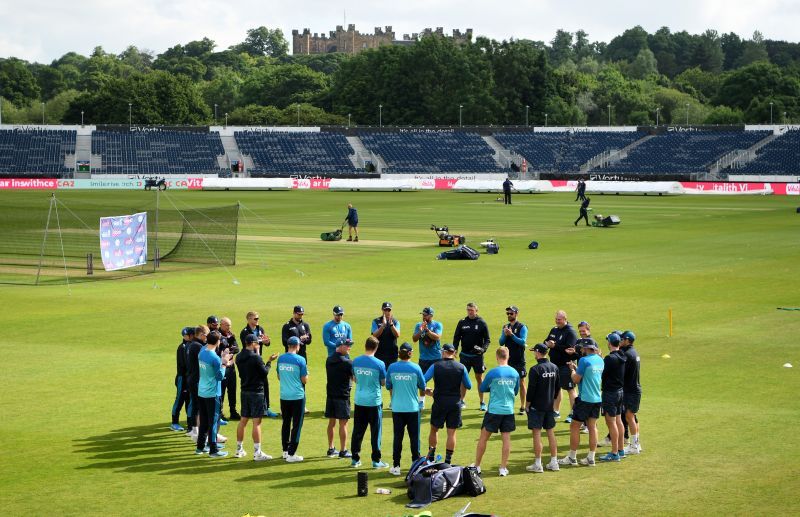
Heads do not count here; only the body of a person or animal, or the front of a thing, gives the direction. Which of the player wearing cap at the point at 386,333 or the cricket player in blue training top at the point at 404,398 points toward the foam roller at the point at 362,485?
the player wearing cap

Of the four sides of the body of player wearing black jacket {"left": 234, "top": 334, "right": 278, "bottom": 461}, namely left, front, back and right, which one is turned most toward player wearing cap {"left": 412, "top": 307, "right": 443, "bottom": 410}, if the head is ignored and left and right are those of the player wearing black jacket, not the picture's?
front

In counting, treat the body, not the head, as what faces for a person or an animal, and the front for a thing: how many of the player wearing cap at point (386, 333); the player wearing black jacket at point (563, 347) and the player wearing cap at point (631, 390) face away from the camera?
0

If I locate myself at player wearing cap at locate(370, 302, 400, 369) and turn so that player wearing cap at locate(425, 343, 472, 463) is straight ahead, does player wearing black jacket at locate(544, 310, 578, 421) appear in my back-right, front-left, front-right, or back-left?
front-left

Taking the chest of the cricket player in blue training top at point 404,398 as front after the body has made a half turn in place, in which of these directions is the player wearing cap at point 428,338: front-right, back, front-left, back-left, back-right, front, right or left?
back

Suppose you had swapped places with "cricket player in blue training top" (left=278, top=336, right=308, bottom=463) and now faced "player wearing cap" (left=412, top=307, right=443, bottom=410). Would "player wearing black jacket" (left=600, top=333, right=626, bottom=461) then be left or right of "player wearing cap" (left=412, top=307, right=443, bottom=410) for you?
right

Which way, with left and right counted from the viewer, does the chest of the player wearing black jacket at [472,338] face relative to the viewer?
facing the viewer

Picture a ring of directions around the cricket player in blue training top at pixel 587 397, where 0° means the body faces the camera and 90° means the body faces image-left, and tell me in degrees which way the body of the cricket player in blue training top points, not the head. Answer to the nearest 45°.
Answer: approximately 135°

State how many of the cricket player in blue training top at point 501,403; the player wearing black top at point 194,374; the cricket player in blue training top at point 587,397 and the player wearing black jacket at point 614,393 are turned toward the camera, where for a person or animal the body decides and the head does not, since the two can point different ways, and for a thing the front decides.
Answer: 0

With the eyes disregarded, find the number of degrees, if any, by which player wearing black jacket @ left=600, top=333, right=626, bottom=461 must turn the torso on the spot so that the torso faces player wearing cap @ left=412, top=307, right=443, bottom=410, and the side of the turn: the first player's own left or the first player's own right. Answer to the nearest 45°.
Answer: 0° — they already face them

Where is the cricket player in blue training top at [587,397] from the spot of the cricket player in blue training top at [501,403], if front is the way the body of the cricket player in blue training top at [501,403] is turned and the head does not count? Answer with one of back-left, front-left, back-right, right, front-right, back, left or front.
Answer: front-right

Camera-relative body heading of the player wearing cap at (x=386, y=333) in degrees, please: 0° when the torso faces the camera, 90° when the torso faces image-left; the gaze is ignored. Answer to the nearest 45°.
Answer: approximately 0°

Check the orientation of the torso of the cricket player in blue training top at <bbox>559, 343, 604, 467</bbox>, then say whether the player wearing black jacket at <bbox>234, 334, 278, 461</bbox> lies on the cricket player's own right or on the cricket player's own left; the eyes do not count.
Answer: on the cricket player's own left

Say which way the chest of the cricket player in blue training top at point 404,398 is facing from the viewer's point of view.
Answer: away from the camera

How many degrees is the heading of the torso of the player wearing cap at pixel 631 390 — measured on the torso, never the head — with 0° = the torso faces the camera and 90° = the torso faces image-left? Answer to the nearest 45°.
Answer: approximately 90°

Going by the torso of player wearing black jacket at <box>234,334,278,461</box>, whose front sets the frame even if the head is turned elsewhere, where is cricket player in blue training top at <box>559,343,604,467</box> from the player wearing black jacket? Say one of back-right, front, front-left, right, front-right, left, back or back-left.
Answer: front-right

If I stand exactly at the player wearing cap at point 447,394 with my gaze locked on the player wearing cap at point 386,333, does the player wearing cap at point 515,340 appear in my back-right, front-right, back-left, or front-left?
front-right

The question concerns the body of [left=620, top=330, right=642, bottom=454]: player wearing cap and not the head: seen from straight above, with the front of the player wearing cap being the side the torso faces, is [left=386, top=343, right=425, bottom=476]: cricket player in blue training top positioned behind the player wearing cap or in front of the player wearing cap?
in front

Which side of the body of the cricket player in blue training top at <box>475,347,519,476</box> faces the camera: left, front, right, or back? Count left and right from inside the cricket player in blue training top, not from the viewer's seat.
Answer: back

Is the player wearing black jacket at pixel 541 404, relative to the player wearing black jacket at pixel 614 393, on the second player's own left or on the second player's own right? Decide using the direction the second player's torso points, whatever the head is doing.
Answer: on the second player's own left

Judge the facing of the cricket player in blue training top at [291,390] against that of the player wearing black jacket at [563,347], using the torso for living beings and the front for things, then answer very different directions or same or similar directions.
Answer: very different directions
